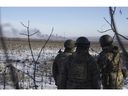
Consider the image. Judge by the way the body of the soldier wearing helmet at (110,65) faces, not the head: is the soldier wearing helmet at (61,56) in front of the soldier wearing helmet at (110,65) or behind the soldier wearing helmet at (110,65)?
in front

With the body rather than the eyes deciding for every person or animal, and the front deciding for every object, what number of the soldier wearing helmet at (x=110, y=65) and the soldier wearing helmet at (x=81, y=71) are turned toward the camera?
0

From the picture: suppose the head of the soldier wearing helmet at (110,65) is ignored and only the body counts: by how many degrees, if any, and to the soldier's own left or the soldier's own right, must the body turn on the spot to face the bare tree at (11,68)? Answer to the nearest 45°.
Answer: approximately 45° to the soldier's own left

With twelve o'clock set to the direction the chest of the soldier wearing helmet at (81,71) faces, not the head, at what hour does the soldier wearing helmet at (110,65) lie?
the soldier wearing helmet at (110,65) is roughly at 2 o'clock from the soldier wearing helmet at (81,71).

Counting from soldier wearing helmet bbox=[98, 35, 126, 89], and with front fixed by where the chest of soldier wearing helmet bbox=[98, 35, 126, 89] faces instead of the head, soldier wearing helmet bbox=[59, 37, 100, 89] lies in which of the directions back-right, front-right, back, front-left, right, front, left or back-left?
left

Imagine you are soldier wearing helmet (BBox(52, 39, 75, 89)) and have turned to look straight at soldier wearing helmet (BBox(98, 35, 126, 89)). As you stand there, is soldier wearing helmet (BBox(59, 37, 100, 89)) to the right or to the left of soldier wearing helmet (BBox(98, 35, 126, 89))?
right

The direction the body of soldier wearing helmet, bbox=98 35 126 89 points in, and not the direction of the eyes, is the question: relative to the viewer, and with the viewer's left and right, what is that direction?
facing away from the viewer and to the left of the viewer

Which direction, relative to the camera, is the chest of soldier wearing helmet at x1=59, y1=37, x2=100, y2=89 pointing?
away from the camera
